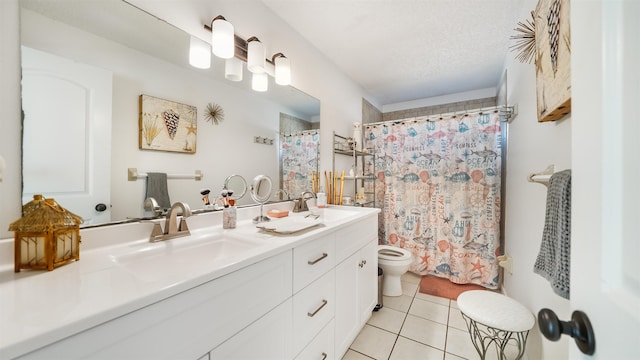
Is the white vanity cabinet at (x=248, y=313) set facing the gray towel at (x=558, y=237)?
yes

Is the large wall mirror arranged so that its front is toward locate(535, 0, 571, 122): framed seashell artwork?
yes

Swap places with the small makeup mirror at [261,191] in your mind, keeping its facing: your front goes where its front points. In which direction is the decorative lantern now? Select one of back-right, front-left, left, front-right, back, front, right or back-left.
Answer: right

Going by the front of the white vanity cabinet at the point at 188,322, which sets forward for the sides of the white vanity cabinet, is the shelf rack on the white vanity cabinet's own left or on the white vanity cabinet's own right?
on the white vanity cabinet's own left

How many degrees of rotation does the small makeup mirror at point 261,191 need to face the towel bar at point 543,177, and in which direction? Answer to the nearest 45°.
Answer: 0° — it already faces it
